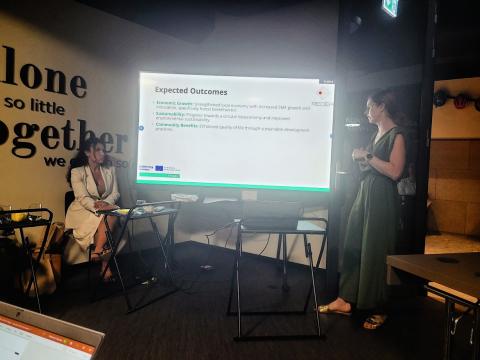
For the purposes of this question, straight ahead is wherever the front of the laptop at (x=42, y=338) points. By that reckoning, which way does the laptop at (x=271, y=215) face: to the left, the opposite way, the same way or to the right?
the opposite way

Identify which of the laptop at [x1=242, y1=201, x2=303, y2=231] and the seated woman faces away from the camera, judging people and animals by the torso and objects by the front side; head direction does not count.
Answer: the laptop

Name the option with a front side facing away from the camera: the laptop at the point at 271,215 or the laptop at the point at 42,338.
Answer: the laptop at the point at 271,215

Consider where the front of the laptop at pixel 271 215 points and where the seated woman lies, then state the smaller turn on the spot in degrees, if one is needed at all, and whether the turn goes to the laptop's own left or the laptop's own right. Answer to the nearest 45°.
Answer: approximately 45° to the laptop's own left

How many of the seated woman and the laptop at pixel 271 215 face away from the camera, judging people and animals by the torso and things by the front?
1

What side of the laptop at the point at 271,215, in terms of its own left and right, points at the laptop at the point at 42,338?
back

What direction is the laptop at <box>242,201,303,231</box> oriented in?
away from the camera

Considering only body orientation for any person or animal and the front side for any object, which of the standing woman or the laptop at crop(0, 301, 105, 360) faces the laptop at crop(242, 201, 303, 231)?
the standing woman

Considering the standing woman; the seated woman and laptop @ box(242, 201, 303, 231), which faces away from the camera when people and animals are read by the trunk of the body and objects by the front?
the laptop

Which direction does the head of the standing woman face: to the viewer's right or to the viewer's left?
to the viewer's left
